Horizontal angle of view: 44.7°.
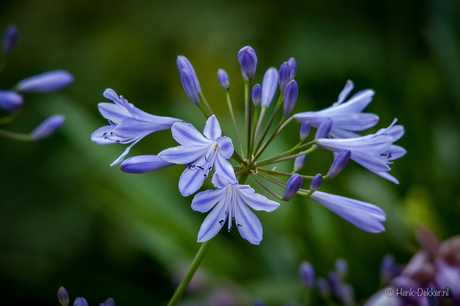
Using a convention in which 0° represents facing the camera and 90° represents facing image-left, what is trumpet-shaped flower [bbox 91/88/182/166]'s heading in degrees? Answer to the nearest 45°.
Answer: approximately 90°

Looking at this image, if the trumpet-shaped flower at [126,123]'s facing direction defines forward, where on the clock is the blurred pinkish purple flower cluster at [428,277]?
The blurred pinkish purple flower cluster is roughly at 6 o'clock from the trumpet-shaped flower.
